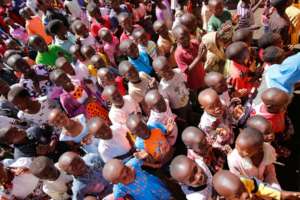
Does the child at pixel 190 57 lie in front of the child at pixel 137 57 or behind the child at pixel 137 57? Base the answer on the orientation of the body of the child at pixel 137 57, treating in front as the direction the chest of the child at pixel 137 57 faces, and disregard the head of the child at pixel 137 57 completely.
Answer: in front

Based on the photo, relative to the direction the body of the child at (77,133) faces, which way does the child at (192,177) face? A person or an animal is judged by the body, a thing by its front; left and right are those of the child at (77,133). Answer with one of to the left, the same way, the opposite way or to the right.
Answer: the same way

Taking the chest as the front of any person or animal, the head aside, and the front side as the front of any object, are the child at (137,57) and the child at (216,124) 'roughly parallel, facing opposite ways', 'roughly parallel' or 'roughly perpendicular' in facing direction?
roughly parallel

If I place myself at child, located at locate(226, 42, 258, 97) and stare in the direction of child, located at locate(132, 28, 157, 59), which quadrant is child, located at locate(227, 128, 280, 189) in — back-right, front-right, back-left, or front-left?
back-left
